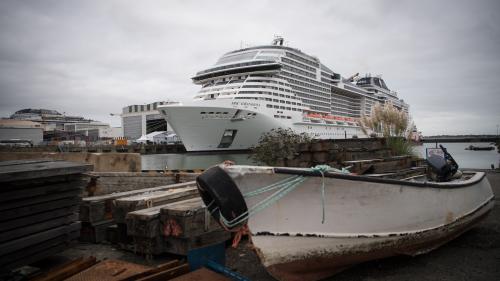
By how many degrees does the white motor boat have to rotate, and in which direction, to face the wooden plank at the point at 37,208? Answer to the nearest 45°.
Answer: approximately 45° to its right

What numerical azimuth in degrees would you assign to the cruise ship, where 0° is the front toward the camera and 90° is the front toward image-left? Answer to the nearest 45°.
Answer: approximately 45°

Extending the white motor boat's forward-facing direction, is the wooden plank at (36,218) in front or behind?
in front

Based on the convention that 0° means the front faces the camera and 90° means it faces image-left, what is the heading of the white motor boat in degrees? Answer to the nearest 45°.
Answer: approximately 45°

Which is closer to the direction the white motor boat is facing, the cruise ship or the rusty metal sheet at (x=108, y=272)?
the rusty metal sheet

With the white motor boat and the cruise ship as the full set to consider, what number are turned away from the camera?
0

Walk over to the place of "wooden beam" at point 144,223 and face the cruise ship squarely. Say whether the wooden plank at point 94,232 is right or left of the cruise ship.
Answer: left

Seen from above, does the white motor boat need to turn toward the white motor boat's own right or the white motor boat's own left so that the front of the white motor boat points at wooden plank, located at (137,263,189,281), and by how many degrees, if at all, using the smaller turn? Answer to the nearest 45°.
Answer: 0° — it already faces it

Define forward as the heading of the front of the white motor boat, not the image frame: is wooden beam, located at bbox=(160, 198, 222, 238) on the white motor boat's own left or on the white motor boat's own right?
on the white motor boat's own right

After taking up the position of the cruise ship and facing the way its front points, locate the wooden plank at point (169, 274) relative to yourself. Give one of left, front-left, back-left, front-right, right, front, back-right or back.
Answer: front-left

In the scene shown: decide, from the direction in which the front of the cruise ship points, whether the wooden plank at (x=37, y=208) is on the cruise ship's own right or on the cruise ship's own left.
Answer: on the cruise ship's own left

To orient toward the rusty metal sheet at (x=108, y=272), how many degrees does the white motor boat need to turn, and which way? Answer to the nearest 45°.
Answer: approximately 45° to its right

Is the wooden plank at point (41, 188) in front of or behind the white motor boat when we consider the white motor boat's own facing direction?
in front
